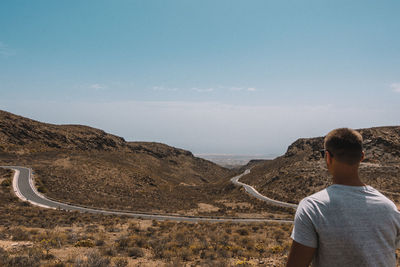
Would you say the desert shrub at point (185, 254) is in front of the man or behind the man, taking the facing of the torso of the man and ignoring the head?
in front

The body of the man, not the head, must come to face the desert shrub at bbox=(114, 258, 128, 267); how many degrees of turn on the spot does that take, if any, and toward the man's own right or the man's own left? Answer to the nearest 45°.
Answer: approximately 45° to the man's own left

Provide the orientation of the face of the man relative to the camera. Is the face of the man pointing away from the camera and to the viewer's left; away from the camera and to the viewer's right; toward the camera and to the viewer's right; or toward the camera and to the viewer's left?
away from the camera and to the viewer's left

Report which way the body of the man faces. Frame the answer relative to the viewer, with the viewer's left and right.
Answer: facing away from the viewer

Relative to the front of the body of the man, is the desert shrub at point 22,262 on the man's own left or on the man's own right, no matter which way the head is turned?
on the man's own left

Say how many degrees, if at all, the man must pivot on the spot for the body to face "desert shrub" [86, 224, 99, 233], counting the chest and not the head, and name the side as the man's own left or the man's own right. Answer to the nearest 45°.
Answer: approximately 45° to the man's own left
